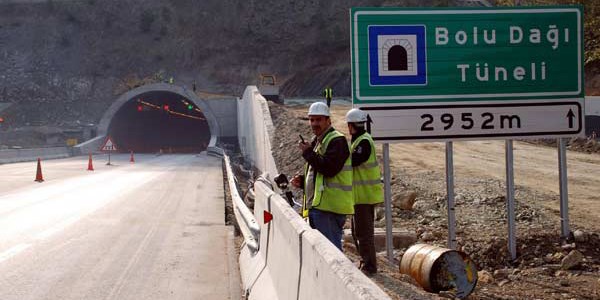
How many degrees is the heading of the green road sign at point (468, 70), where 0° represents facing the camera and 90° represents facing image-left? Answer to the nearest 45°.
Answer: approximately 0°

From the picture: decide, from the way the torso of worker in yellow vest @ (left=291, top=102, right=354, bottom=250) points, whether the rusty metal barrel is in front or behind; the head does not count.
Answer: behind

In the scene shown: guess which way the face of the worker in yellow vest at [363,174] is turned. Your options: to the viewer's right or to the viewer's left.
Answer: to the viewer's left

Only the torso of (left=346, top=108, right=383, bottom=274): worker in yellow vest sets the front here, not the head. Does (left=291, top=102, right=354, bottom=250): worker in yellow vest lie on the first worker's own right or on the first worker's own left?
on the first worker's own left

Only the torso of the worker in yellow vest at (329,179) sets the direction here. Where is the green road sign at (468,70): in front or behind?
behind

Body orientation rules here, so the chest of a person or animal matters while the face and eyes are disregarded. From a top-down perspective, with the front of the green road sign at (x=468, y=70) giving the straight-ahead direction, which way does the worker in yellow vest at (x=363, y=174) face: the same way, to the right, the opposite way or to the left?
to the right

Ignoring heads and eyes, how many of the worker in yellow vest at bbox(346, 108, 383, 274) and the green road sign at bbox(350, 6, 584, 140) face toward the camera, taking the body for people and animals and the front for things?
1

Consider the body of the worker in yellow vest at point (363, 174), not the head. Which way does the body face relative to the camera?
to the viewer's left

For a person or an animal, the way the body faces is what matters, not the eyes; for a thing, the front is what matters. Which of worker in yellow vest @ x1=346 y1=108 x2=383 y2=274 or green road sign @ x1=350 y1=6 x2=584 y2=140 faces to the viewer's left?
the worker in yellow vest

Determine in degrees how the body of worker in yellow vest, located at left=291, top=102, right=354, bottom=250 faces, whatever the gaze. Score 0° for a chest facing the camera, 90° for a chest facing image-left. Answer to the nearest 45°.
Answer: approximately 45°
